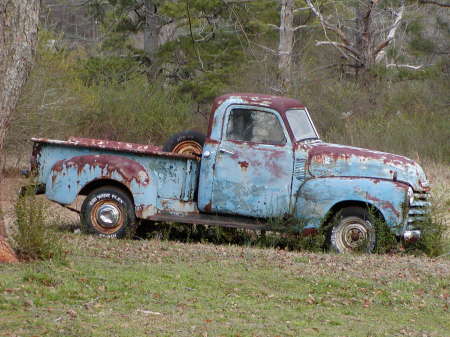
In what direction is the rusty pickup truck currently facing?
to the viewer's right

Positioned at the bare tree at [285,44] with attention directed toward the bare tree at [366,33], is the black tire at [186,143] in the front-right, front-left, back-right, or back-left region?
back-right

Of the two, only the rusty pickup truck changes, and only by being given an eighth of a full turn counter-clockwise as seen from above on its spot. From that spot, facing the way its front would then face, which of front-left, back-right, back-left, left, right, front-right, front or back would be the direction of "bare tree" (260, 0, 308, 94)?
front-left
